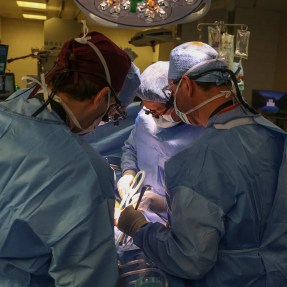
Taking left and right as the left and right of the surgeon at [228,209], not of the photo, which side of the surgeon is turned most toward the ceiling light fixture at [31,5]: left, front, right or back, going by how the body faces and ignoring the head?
front

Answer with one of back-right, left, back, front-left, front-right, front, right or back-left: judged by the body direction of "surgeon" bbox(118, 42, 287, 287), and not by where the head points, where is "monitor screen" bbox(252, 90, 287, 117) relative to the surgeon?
front-right

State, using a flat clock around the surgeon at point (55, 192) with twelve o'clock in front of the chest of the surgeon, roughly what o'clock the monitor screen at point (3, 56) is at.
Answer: The monitor screen is roughly at 10 o'clock from the surgeon.

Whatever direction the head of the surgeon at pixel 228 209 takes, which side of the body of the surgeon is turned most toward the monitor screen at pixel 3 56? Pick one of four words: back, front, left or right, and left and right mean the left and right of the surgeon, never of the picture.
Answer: front

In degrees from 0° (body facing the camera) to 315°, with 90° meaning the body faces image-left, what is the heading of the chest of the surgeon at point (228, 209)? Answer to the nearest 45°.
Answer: approximately 135°

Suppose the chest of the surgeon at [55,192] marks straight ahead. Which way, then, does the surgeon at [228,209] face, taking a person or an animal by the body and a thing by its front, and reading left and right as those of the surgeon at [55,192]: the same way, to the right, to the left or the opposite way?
to the left

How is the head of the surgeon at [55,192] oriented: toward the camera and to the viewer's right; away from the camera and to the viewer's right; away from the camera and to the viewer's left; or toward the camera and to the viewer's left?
away from the camera and to the viewer's right

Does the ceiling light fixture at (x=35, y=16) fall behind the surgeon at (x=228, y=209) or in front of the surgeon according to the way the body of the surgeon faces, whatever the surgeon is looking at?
in front

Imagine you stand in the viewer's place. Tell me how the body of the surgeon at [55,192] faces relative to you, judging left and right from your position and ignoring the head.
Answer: facing away from the viewer and to the right of the viewer

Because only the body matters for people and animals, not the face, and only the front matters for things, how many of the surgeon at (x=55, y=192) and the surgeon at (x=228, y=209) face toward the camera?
0
